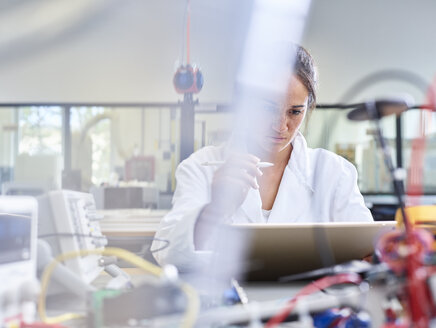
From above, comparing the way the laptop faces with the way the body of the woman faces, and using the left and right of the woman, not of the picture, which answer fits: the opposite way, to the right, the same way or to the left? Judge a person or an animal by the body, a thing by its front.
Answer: the opposite way

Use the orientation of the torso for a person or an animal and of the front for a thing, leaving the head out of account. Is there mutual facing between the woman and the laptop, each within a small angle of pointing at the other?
yes

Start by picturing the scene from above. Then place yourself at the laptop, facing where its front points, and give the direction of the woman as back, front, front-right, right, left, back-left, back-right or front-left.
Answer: front

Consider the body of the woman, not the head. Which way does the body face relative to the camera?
toward the camera

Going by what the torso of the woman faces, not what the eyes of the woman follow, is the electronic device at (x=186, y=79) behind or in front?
behind

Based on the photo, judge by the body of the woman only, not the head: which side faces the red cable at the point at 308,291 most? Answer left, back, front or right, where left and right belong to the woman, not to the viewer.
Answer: front

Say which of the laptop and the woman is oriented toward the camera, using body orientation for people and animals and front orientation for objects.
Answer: the woman

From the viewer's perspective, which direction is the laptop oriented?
away from the camera

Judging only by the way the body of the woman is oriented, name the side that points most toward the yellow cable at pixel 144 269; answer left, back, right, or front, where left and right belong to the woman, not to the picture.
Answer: front

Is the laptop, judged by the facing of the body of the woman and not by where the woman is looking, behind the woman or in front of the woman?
in front

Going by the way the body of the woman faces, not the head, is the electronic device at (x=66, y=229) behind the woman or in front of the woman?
in front
